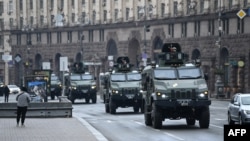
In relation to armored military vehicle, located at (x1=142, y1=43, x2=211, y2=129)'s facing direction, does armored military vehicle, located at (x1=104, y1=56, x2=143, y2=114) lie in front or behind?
behind

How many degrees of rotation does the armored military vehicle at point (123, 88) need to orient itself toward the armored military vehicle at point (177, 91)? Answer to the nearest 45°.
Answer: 0° — it already faces it

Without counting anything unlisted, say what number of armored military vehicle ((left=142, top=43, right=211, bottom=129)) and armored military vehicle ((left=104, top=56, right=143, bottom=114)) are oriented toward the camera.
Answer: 2

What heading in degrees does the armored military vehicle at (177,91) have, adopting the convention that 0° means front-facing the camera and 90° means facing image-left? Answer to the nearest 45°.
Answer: approximately 0°
